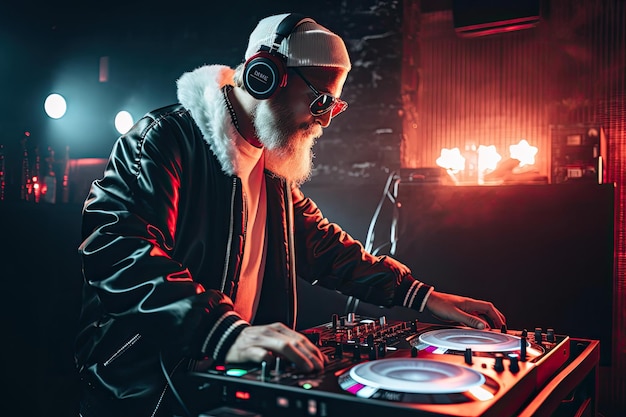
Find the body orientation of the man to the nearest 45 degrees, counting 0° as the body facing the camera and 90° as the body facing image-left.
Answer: approximately 315°

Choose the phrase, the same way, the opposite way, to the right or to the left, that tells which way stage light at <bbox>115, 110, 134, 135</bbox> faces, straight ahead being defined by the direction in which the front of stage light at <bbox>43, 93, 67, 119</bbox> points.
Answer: the same way

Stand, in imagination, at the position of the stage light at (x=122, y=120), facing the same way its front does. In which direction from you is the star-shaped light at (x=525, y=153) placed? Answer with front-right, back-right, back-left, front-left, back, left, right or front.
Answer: front-left

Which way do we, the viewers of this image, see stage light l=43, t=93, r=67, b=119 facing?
facing the viewer

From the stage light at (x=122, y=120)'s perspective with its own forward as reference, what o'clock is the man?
The man is roughly at 12 o'clock from the stage light.

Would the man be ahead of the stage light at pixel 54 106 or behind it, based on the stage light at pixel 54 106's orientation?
ahead

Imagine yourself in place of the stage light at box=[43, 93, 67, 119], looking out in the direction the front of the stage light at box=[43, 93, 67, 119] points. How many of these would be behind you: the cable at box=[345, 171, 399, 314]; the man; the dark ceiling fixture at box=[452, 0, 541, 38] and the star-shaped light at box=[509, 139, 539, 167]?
0

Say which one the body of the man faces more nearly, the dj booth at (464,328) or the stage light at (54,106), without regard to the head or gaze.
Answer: the dj booth

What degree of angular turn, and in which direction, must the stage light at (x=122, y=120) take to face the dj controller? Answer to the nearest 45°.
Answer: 0° — it already faces it

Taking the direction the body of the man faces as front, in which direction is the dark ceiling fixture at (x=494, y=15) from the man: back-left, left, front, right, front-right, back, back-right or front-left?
left

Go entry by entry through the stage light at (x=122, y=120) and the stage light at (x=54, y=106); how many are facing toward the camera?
2

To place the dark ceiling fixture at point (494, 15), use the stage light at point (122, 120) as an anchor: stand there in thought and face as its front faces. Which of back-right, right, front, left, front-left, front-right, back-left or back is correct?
front-left

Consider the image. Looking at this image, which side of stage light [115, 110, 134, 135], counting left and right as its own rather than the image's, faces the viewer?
front

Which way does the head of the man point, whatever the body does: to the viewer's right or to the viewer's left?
to the viewer's right
